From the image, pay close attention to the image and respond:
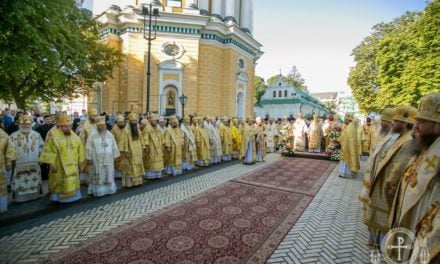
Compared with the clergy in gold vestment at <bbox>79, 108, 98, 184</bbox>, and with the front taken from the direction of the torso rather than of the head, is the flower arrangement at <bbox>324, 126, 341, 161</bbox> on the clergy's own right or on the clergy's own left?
on the clergy's own left

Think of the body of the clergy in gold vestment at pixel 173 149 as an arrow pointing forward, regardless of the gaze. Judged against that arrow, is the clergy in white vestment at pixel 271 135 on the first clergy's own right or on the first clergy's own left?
on the first clergy's own left

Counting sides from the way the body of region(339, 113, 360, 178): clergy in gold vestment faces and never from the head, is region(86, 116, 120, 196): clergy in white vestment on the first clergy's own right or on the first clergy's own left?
on the first clergy's own left

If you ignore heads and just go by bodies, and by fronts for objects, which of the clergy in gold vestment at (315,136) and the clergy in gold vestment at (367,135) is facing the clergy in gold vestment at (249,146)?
the clergy in gold vestment at (367,135)

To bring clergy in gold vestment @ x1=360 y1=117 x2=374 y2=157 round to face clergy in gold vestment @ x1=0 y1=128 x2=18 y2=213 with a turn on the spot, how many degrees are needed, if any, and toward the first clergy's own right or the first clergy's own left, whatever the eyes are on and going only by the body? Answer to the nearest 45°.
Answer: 0° — they already face them

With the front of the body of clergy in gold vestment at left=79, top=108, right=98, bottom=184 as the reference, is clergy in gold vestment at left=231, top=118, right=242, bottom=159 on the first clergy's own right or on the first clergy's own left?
on the first clergy's own left

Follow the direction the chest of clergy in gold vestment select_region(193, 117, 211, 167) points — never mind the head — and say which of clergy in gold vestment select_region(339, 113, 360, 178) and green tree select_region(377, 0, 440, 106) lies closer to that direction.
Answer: the clergy in gold vestment

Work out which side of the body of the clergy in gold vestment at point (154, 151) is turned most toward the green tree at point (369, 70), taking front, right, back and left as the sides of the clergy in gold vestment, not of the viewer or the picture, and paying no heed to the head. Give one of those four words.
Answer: left

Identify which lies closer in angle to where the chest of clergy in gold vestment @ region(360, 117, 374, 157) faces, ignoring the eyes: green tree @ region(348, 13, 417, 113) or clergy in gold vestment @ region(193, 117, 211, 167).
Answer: the clergy in gold vestment

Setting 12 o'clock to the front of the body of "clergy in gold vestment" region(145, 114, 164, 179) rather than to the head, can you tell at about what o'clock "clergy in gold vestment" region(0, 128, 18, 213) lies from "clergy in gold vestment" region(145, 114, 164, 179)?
"clergy in gold vestment" region(0, 128, 18, 213) is roughly at 3 o'clock from "clergy in gold vestment" region(145, 114, 164, 179).

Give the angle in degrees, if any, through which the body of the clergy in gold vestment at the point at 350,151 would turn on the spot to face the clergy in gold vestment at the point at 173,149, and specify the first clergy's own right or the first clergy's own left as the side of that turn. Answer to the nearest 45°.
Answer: approximately 45° to the first clergy's own left

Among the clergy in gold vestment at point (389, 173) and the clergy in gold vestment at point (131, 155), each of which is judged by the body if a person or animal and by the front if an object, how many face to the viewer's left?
1

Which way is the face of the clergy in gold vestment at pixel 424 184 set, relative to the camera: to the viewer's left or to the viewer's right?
to the viewer's left
